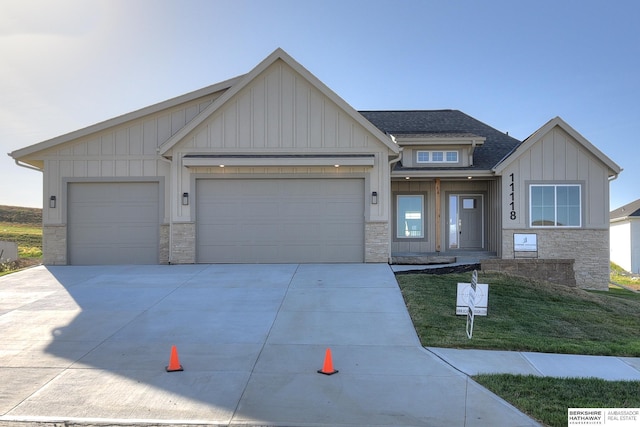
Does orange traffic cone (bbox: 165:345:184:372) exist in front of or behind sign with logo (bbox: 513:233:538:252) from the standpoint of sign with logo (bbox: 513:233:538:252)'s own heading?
in front

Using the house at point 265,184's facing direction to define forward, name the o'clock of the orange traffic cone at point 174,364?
The orange traffic cone is roughly at 12 o'clock from the house.

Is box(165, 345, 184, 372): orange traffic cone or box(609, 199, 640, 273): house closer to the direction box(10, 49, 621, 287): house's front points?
the orange traffic cone

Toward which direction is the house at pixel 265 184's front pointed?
toward the camera

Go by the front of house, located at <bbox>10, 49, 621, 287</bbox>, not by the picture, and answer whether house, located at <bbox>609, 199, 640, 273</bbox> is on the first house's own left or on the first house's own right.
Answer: on the first house's own left

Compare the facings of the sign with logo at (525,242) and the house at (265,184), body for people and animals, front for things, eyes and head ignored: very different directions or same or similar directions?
same or similar directions

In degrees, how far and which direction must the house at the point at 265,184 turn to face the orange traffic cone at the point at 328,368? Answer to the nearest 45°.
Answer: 0° — it already faces it

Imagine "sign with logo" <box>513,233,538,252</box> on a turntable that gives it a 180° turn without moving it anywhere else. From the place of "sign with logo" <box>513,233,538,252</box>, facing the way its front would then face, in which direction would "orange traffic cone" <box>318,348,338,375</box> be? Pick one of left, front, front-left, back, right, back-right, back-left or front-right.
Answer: back

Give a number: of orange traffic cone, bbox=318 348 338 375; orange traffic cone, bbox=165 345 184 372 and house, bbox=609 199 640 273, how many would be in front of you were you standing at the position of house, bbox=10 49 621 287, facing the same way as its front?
2
